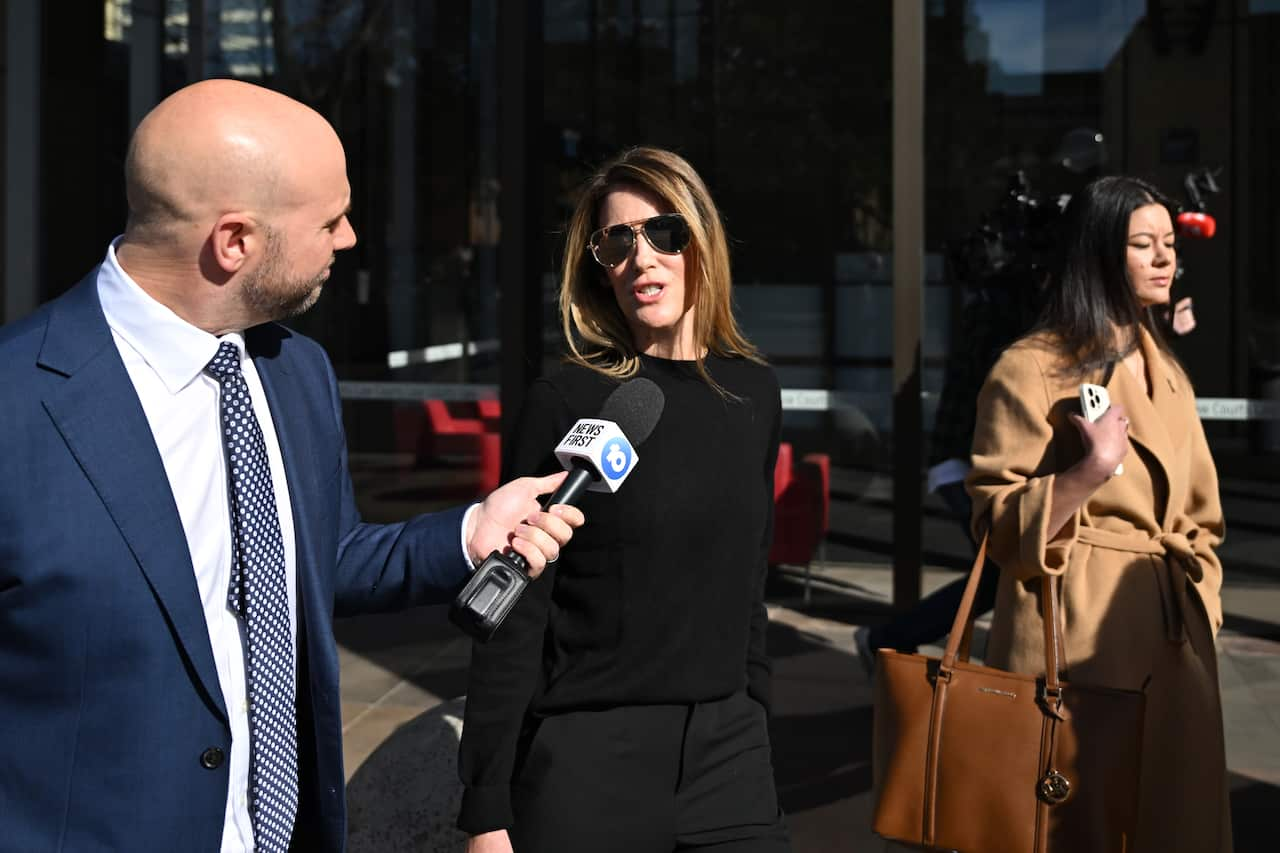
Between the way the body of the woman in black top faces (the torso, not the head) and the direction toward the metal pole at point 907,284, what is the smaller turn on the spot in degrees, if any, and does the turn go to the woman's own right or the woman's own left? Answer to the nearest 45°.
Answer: approximately 180°

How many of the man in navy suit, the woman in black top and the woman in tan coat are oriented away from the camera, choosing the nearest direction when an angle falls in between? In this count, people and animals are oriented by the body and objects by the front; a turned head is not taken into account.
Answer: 0

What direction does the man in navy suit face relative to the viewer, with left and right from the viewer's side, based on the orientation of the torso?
facing the viewer and to the right of the viewer

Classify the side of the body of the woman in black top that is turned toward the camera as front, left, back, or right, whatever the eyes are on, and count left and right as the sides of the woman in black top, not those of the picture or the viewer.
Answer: front

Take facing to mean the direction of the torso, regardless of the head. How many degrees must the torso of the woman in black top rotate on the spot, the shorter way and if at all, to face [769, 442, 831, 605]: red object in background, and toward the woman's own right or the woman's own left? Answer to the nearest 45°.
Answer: approximately 180°

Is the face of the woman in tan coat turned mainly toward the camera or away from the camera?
toward the camera

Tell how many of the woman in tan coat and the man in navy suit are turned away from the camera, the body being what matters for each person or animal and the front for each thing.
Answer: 0
